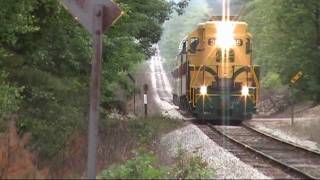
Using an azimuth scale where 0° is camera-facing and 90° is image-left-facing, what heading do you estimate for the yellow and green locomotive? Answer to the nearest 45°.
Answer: approximately 0°

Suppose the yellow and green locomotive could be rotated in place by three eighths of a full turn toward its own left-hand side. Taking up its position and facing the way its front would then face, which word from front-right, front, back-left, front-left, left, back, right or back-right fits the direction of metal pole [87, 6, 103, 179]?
back-right
